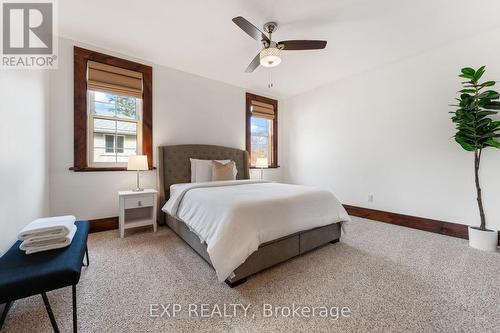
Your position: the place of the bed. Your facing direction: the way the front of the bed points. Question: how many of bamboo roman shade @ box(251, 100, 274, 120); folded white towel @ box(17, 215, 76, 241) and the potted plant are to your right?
1

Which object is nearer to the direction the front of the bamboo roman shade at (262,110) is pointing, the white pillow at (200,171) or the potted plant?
the potted plant

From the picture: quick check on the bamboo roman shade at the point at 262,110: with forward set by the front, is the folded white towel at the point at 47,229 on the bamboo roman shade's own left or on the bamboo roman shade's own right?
on the bamboo roman shade's own right

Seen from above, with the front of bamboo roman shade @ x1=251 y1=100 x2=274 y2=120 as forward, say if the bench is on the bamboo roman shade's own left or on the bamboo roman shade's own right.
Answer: on the bamboo roman shade's own right

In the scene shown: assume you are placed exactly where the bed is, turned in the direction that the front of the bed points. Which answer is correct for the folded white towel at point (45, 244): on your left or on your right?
on your right

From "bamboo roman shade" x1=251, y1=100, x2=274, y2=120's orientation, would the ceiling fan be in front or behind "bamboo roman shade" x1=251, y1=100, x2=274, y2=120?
in front

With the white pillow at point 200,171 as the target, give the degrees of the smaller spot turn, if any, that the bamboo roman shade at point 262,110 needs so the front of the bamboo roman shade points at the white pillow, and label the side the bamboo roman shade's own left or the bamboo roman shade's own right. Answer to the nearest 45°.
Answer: approximately 90° to the bamboo roman shade's own right

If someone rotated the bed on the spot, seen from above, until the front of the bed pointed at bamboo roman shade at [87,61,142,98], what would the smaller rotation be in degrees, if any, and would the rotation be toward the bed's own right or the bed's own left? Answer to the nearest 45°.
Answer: approximately 180°

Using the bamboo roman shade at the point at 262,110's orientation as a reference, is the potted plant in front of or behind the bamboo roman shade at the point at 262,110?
in front

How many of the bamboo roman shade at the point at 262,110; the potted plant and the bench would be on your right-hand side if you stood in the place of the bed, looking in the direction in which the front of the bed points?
1

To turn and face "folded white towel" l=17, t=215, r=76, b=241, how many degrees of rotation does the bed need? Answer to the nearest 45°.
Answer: approximately 90° to its right

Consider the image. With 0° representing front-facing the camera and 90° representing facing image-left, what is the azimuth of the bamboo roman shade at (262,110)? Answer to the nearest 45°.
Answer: approximately 315°

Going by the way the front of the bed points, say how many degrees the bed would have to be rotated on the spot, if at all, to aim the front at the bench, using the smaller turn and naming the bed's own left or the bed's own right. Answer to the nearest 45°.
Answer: approximately 90° to the bed's own right

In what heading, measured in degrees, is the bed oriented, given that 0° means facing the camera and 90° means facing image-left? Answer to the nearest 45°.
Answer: approximately 315°

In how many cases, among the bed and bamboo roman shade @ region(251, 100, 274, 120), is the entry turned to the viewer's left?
0
